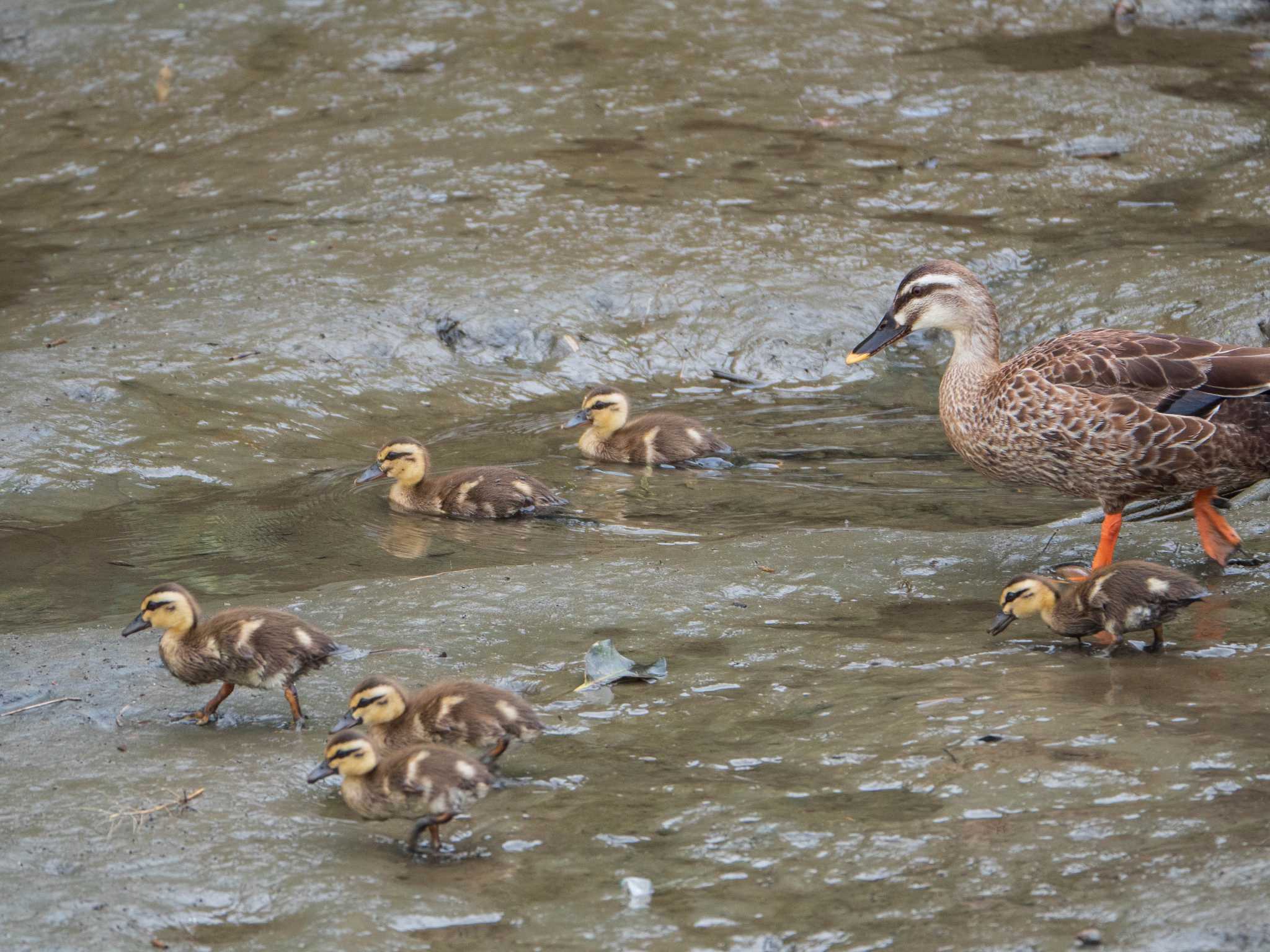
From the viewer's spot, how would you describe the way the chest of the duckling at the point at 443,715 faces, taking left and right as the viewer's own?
facing to the left of the viewer

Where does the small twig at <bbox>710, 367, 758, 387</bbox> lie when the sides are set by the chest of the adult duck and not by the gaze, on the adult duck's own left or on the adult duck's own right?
on the adult duck's own right

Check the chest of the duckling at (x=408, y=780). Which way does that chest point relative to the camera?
to the viewer's left

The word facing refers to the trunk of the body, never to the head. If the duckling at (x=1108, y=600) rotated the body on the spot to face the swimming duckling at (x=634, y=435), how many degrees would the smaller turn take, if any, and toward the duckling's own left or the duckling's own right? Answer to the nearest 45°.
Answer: approximately 45° to the duckling's own right

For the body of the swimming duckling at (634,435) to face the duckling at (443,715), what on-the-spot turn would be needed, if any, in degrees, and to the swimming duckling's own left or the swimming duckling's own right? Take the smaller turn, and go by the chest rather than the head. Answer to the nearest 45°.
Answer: approximately 90° to the swimming duckling's own left

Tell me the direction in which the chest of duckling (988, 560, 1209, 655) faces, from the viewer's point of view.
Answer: to the viewer's left

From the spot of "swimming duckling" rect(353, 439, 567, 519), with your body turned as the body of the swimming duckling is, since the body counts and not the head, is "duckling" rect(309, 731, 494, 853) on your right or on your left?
on your left

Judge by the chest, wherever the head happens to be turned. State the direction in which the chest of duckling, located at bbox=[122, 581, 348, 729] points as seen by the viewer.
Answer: to the viewer's left

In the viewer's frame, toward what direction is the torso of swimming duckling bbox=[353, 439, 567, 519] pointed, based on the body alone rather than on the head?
to the viewer's left
